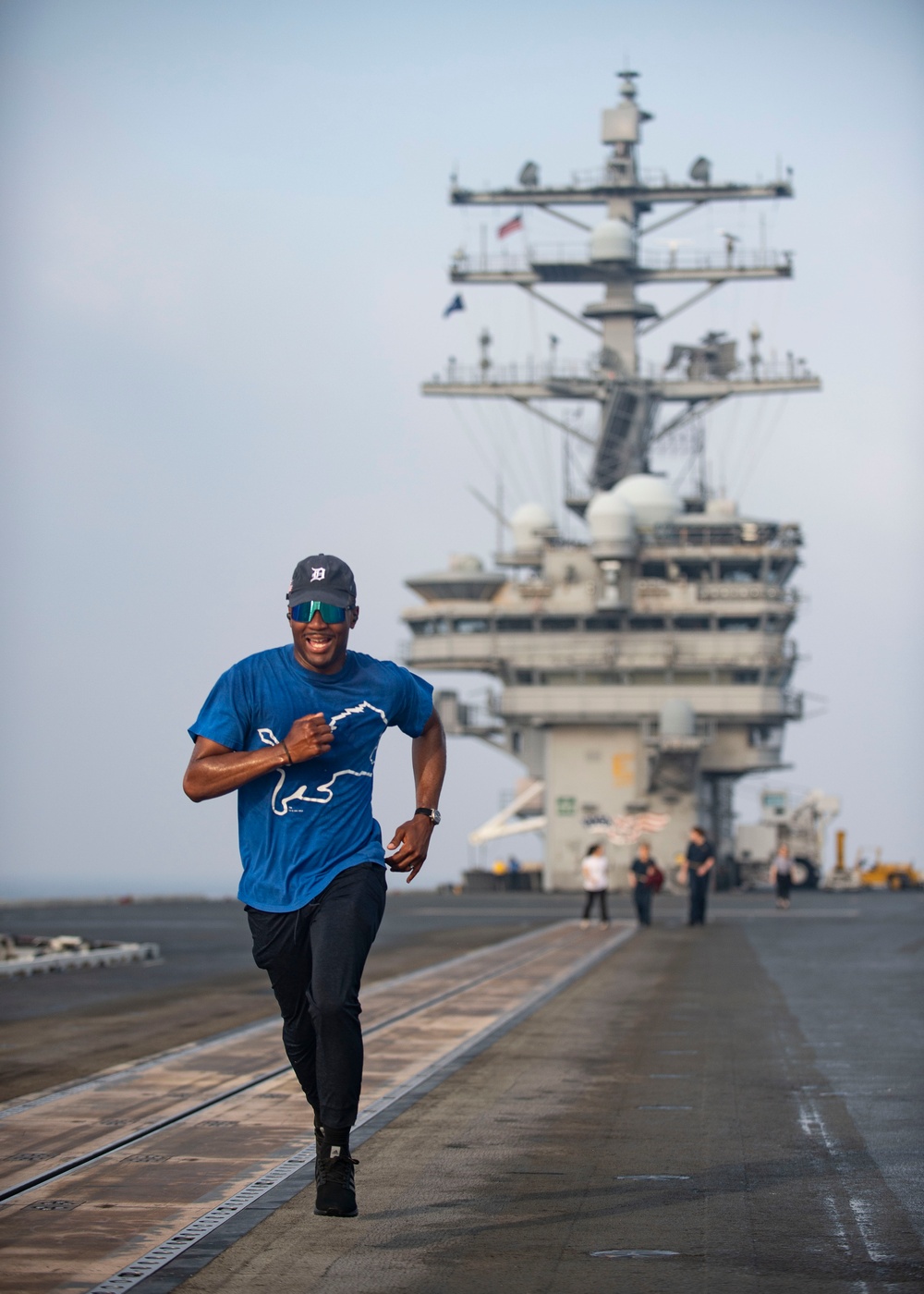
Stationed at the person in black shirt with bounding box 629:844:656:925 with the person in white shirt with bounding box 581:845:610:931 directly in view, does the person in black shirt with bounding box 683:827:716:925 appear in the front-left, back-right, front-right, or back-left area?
back-left

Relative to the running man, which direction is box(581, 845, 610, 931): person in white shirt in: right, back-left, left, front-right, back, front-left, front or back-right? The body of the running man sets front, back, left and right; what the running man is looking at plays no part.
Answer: back

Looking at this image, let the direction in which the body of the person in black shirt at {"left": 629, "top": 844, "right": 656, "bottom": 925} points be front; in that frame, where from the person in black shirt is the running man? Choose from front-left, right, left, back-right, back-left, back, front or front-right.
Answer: front

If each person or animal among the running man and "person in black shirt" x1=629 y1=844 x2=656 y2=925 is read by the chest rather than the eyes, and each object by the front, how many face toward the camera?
2

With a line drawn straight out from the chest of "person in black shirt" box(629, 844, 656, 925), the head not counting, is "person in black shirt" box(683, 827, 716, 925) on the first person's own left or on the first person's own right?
on the first person's own left

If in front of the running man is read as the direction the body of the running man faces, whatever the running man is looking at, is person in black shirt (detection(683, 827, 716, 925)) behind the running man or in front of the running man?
behind

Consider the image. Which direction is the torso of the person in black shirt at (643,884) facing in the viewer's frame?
toward the camera

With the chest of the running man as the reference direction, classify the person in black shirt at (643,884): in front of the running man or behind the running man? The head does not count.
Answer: behind

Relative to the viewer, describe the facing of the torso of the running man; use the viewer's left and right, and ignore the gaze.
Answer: facing the viewer
